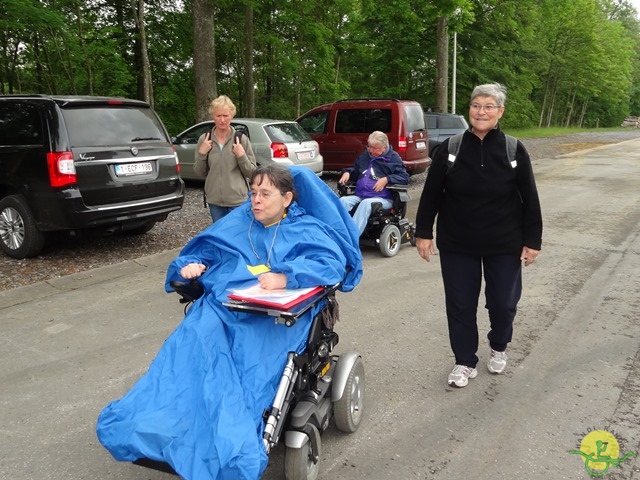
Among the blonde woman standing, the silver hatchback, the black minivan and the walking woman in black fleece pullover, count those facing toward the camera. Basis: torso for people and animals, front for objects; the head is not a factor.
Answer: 2

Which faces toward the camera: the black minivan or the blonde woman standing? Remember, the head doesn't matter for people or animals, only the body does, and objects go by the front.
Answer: the blonde woman standing

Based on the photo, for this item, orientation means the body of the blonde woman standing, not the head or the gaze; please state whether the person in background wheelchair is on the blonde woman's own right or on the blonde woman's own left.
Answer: on the blonde woman's own left

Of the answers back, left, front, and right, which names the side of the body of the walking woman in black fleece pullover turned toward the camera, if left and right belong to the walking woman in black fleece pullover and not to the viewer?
front

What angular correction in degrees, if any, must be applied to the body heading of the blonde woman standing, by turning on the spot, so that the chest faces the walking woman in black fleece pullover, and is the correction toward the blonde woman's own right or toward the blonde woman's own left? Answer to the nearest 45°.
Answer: approximately 45° to the blonde woman's own left

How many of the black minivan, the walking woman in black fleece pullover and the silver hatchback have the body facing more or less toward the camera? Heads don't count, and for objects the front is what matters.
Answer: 1

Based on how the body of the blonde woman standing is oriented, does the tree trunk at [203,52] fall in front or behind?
behind

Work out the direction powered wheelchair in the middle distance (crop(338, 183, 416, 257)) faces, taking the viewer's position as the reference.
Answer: facing the viewer and to the left of the viewer

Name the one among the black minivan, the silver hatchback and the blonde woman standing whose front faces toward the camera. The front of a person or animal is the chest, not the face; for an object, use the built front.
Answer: the blonde woman standing

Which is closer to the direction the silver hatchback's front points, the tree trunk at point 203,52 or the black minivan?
the tree trunk

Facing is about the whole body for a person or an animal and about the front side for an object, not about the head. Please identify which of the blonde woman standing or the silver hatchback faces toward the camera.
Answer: the blonde woman standing

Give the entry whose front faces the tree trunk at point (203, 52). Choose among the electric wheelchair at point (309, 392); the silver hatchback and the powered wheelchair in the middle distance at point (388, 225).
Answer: the silver hatchback

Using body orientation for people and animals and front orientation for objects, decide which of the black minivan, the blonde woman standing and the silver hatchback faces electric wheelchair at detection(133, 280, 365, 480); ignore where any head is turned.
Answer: the blonde woman standing

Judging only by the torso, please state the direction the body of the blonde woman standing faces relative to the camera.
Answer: toward the camera

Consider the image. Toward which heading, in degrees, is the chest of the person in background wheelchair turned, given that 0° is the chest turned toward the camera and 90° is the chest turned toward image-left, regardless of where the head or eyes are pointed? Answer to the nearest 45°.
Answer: approximately 45°

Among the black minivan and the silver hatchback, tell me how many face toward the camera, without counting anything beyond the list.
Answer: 0

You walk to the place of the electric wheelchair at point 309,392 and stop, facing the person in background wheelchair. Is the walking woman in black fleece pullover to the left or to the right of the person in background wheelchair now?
right

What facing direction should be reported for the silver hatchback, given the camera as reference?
facing away from the viewer and to the left of the viewer

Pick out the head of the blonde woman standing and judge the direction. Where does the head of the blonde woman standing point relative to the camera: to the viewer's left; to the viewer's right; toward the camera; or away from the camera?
toward the camera

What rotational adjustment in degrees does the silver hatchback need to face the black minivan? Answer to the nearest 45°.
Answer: approximately 90° to its left
